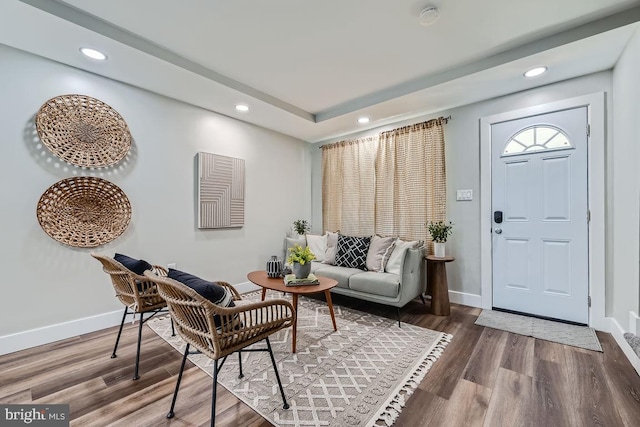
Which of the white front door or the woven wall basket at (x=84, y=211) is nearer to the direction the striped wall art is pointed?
the white front door

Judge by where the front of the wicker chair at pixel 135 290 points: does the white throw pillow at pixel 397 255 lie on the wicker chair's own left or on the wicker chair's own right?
on the wicker chair's own right

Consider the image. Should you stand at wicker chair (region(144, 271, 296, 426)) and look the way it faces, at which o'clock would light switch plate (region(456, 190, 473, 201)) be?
The light switch plate is roughly at 1 o'clock from the wicker chair.

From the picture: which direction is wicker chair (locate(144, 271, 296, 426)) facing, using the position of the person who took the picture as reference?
facing away from the viewer and to the right of the viewer

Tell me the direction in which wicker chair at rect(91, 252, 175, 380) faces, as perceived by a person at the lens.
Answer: facing away from the viewer and to the right of the viewer

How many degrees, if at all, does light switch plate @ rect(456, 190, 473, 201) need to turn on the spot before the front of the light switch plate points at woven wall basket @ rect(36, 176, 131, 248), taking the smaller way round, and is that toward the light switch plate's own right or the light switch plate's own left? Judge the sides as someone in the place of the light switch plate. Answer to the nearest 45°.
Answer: approximately 45° to the light switch plate's own right

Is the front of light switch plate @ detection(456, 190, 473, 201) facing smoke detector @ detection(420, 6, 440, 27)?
yes
